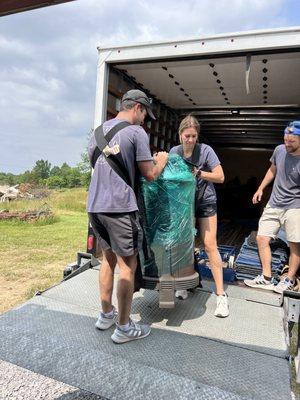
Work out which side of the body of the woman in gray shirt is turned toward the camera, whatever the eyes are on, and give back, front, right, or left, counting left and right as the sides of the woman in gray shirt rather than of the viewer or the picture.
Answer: front

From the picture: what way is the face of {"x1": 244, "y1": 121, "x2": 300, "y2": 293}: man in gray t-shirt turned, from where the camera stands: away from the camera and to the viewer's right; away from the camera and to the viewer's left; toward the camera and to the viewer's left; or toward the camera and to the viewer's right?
toward the camera and to the viewer's left

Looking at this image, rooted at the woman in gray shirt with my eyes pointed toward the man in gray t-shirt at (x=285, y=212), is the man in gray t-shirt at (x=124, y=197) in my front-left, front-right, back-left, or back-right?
back-right

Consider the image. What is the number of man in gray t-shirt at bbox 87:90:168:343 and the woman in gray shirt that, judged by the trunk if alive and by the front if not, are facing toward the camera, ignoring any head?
1

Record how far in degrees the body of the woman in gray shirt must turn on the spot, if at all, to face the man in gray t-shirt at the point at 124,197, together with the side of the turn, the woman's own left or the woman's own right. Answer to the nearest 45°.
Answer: approximately 45° to the woman's own right

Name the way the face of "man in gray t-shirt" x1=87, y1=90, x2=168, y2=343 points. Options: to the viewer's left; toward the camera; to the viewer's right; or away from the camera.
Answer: to the viewer's right

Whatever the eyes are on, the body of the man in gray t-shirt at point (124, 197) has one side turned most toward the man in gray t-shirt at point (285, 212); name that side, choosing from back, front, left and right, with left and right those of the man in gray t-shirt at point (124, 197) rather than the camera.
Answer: front

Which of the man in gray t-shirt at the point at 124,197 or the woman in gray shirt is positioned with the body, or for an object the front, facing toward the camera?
the woman in gray shirt

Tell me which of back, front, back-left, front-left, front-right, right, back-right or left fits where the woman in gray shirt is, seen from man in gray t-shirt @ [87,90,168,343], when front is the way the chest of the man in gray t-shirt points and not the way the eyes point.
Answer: front
